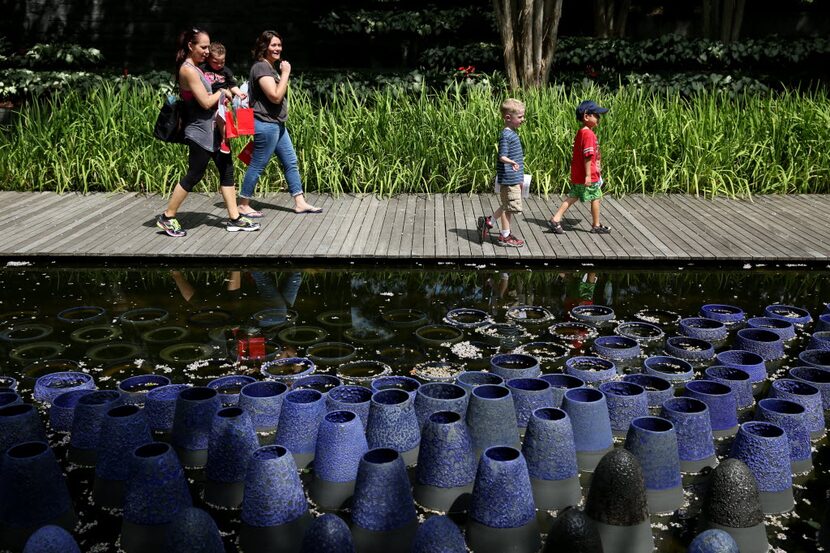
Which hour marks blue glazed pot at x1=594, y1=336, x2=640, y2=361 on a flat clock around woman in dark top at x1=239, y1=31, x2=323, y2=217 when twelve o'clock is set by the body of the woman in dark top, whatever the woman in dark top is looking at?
The blue glazed pot is roughly at 2 o'clock from the woman in dark top.

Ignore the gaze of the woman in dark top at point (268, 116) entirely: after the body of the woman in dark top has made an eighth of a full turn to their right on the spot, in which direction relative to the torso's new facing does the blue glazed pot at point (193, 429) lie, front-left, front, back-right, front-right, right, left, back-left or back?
front-right

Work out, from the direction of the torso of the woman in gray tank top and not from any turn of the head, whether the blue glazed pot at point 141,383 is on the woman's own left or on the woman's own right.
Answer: on the woman's own right

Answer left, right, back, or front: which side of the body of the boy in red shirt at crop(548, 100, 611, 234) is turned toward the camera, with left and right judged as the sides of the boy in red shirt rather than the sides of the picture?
right

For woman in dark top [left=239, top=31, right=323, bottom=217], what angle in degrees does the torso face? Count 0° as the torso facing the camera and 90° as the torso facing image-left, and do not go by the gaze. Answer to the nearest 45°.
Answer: approximately 270°

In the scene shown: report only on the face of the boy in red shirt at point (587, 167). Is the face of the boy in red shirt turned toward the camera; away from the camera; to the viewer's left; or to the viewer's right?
to the viewer's right

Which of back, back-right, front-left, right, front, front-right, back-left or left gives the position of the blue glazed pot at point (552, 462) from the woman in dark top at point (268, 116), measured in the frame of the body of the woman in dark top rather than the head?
right

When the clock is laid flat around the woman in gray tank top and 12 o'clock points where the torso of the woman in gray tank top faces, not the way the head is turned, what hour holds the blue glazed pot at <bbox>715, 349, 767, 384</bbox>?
The blue glazed pot is roughly at 2 o'clock from the woman in gray tank top.

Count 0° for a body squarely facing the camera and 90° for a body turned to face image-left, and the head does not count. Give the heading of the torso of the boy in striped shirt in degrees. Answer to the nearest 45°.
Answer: approximately 270°

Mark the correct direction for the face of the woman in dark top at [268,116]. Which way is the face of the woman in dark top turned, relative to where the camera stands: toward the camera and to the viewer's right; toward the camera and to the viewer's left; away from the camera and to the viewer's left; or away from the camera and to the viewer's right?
toward the camera and to the viewer's right

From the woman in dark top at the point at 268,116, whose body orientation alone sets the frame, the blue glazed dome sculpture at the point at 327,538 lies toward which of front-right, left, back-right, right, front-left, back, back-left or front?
right

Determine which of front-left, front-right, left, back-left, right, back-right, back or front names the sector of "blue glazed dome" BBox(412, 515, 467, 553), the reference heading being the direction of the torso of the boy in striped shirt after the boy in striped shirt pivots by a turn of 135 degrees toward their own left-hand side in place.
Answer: back-left

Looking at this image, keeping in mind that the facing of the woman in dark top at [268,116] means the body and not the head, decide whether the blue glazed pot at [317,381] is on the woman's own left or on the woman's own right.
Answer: on the woman's own right

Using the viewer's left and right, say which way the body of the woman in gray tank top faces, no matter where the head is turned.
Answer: facing to the right of the viewer
